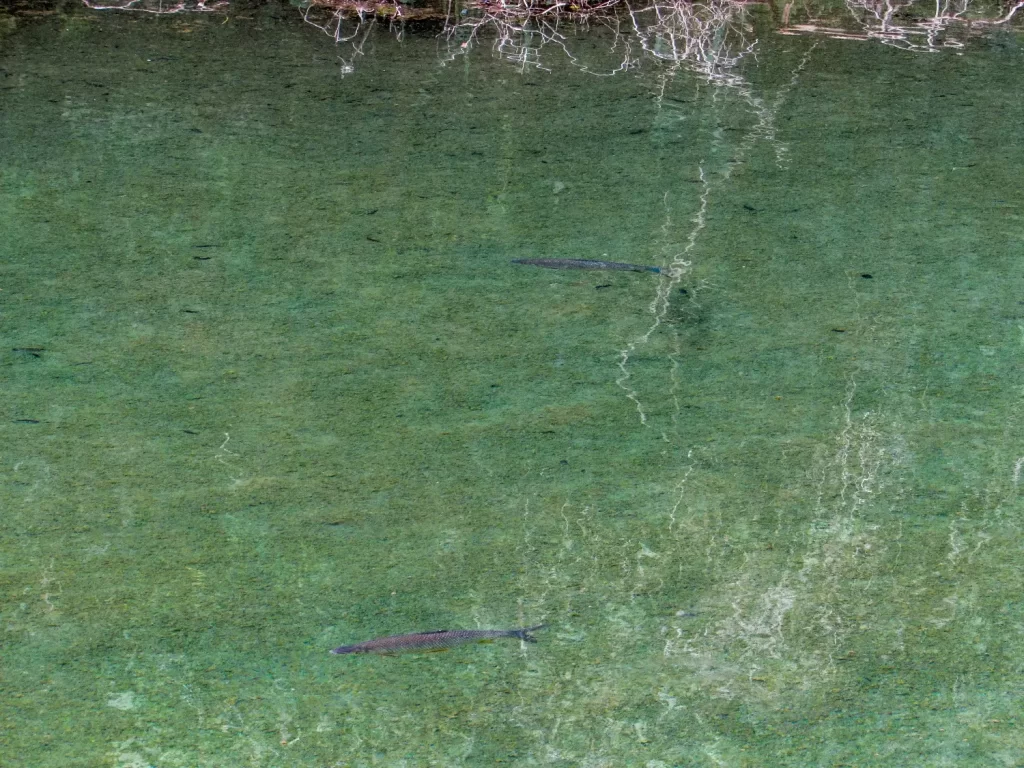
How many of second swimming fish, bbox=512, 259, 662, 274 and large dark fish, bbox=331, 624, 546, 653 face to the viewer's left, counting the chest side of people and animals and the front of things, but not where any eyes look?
2

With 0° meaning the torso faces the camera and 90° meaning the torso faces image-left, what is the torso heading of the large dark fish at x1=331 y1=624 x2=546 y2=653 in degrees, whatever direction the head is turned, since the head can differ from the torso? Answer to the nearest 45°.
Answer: approximately 90°

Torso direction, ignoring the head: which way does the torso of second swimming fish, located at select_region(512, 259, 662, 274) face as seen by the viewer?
to the viewer's left

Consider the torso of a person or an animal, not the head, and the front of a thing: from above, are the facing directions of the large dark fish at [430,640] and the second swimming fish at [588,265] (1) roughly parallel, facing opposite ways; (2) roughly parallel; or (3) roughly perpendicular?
roughly parallel

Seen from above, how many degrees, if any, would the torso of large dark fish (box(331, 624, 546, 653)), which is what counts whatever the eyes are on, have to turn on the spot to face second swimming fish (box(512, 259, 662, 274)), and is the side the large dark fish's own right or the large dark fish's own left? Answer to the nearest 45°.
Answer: approximately 90° to the large dark fish's own right

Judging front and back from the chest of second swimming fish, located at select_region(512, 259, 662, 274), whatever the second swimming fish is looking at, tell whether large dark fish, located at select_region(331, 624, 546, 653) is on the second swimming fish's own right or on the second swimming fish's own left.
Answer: on the second swimming fish's own left
